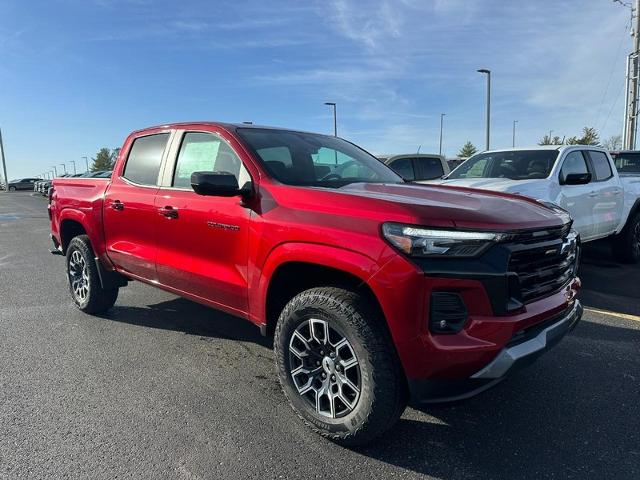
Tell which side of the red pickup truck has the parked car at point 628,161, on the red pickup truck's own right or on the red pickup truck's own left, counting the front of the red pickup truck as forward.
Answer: on the red pickup truck's own left

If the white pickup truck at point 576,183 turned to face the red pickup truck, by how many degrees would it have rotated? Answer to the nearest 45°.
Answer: approximately 45° to its left

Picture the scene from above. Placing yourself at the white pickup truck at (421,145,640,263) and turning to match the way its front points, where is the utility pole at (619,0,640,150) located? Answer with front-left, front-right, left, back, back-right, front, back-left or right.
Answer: back-right

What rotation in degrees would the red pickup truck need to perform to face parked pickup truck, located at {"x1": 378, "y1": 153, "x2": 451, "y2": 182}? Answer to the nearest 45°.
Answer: approximately 135° to its left

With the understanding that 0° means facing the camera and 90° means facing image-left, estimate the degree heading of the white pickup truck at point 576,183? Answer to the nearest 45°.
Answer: approximately 45°

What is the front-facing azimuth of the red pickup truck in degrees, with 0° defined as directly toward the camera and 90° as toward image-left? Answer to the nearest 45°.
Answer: approximately 315°

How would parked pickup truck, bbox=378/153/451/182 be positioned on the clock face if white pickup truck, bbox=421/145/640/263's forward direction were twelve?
The parked pickup truck is roughly at 3 o'clock from the white pickup truck.

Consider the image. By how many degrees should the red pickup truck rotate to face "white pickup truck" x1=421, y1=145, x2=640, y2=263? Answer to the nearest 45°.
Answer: approximately 90° to its left

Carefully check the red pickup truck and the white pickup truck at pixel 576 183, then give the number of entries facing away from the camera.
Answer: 0

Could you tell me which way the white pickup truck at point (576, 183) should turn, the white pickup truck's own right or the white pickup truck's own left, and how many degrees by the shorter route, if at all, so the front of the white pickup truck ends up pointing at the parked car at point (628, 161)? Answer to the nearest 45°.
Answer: approximately 135° to the white pickup truck's own right

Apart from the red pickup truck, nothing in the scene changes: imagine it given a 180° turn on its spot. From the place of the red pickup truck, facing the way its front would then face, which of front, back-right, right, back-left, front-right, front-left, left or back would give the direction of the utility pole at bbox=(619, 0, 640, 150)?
right
